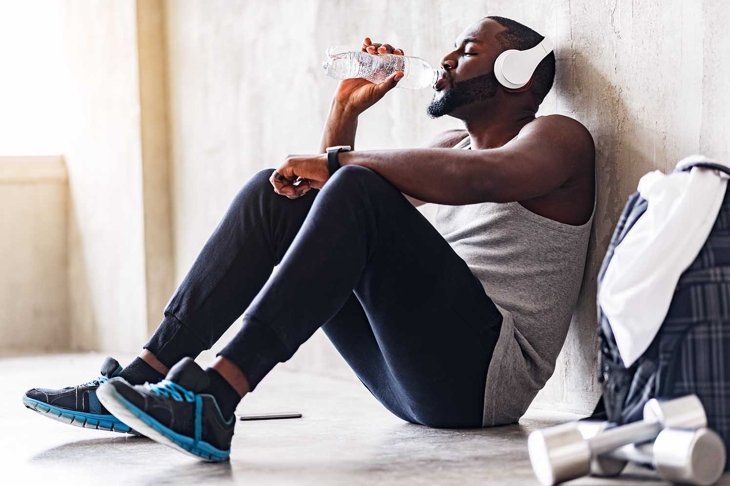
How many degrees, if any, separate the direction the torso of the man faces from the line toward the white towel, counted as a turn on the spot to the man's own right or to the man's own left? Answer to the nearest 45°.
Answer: approximately 135° to the man's own left

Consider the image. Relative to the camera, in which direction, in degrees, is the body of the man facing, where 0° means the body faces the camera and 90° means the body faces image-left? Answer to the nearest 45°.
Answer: approximately 90°

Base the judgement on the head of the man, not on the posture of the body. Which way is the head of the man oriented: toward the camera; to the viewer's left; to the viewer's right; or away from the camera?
to the viewer's left

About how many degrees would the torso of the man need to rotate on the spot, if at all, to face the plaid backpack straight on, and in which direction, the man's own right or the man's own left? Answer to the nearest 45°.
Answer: approximately 135° to the man's own left

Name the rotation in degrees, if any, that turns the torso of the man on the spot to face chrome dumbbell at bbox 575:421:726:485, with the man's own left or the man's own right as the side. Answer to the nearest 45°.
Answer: approximately 135° to the man's own left
